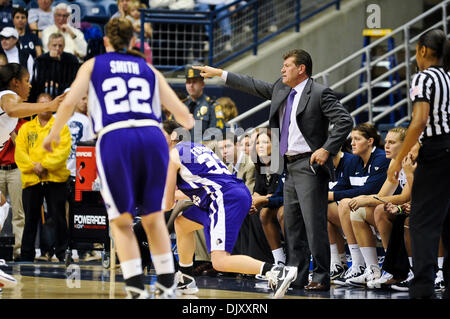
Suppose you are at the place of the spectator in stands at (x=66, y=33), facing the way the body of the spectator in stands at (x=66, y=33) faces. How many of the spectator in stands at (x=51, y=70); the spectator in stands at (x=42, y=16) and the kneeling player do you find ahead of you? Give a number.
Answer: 2

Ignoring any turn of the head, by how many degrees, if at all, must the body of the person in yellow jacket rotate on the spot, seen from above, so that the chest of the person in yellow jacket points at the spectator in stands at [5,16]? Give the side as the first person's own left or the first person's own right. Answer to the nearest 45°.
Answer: approximately 180°

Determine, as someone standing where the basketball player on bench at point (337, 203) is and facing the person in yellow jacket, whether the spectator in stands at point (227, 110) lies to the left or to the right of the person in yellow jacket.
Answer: right

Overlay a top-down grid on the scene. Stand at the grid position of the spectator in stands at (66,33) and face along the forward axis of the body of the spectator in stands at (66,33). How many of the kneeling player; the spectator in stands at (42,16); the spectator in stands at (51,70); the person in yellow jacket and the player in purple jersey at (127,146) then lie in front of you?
4

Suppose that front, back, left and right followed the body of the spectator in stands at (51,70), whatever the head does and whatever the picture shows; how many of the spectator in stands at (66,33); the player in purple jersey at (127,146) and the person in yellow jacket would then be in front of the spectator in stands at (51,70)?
2

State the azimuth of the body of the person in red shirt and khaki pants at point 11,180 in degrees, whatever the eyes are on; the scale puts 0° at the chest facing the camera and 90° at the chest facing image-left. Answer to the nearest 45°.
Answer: approximately 0°

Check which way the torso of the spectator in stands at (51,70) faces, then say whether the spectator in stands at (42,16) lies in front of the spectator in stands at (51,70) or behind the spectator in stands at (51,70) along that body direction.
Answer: behind

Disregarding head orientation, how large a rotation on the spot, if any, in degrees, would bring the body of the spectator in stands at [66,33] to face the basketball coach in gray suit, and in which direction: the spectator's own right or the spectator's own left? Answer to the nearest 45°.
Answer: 0° — they already face them

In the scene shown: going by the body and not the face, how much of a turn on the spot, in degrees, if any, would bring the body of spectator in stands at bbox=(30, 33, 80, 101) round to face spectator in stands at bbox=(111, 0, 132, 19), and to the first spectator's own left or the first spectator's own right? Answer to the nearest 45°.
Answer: approximately 135° to the first spectator's own left

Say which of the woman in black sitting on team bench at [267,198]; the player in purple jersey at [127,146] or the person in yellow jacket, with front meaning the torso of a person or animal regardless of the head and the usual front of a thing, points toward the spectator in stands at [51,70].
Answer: the player in purple jersey

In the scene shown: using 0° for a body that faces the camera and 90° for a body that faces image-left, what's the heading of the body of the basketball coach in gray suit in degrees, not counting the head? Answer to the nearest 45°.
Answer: approximately 45°

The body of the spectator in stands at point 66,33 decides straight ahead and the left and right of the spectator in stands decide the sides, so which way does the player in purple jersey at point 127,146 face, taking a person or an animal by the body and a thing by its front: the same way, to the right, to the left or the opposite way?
the opposite way
